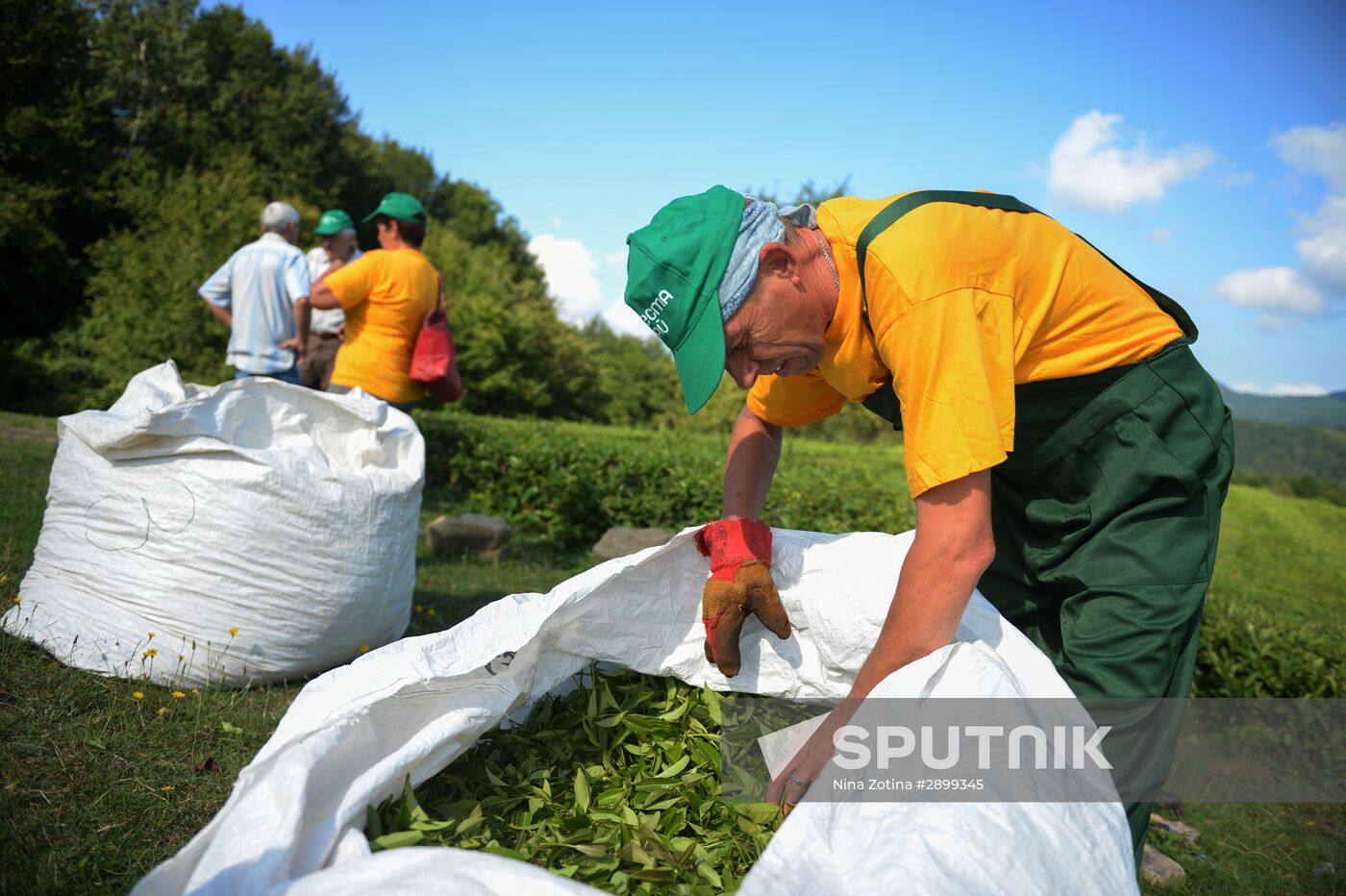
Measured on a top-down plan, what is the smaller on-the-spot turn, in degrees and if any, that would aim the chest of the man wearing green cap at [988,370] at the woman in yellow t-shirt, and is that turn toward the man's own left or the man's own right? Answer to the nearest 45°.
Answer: approximately 45° to the man's own right

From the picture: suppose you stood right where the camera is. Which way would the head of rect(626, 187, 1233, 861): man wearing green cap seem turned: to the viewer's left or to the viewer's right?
to the viewer's left

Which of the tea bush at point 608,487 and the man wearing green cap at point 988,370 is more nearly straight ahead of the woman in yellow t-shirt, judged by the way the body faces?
the tea bush

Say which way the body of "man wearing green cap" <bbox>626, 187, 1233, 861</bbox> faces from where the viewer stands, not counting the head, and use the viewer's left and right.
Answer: facing to the left of the viewer

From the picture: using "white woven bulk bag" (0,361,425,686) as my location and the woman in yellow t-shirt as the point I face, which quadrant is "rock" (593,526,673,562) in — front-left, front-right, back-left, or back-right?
front-right

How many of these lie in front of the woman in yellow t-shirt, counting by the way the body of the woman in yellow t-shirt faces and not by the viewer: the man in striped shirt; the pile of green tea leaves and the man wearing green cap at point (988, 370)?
1

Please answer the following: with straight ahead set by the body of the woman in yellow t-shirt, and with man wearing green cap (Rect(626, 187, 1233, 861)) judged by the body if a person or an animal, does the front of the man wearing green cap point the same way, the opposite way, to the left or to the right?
to the left

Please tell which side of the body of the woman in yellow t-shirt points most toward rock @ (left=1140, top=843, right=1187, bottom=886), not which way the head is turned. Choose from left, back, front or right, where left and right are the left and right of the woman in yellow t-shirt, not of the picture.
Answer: back

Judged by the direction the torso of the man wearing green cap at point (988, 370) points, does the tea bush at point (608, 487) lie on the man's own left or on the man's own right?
on the man's own right

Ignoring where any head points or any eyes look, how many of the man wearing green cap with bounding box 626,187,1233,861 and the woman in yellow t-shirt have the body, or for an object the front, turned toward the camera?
0

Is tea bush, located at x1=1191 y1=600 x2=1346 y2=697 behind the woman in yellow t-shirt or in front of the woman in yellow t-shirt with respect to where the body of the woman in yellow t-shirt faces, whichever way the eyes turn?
behind

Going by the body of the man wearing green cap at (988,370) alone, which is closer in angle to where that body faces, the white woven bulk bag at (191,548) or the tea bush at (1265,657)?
the white woven bulk bag

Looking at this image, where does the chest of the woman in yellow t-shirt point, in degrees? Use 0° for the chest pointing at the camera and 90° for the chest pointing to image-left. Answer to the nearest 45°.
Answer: approximately 135°

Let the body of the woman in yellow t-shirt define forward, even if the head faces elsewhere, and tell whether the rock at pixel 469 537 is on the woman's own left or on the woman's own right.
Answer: on the woman's own right

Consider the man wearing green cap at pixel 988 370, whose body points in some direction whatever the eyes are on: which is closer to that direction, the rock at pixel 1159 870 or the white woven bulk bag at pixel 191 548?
the white woven bulk bag
